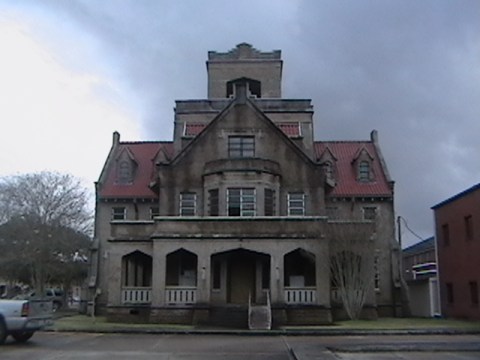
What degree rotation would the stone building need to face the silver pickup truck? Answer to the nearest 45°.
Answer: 0° — it already faces it

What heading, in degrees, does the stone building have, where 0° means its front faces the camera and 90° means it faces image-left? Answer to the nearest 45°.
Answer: approximately 0°

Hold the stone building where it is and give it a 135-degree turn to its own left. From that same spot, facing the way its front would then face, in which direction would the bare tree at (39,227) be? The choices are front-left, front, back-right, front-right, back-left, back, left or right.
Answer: left

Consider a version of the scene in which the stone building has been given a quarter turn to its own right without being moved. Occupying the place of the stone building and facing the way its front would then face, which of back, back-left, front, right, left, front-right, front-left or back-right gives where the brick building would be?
back

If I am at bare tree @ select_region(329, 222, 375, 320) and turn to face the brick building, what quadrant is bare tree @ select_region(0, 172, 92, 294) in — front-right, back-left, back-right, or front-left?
back-left
